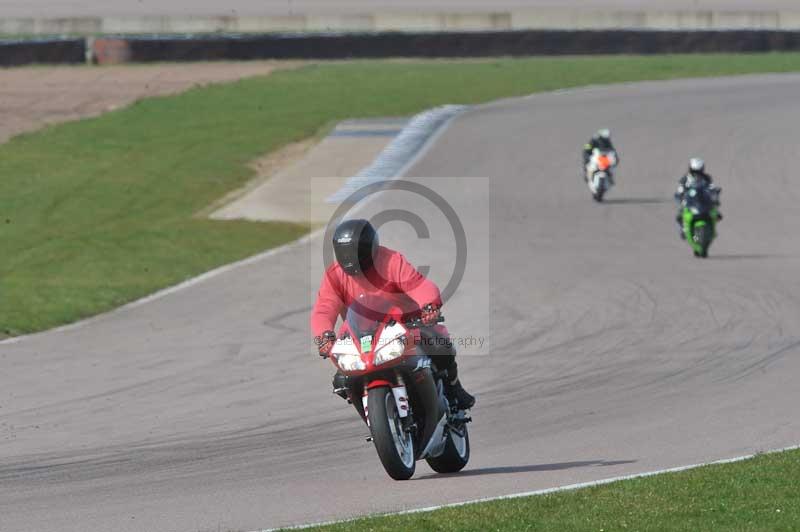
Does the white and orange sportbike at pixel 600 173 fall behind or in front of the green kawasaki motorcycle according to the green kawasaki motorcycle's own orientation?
behind

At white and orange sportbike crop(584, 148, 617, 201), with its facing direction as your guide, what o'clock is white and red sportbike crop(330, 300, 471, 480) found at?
white and red sportbike crop(330, 300, 471, 480) is roughly at 12 o'clock from white and orange sportbike crop(584, 148, 617, 201).

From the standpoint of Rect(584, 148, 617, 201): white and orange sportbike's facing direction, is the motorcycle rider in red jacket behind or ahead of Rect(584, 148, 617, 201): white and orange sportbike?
ahead

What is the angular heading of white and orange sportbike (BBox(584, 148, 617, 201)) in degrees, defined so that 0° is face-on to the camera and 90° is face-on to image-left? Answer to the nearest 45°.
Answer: approximately 0°

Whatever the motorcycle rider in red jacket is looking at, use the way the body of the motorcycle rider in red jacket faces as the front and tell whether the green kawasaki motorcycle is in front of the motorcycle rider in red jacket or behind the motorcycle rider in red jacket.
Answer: behind

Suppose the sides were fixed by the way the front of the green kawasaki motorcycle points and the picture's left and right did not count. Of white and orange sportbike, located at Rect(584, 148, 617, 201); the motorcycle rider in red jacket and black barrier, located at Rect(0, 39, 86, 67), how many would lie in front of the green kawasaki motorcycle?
1

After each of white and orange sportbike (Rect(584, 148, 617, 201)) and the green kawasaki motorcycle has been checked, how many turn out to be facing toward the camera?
2

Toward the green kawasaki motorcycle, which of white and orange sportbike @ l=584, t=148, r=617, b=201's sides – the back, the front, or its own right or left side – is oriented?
front

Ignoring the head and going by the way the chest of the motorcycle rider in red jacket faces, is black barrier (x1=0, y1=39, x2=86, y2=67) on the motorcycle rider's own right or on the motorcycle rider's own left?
on the motorcycle rider's own right

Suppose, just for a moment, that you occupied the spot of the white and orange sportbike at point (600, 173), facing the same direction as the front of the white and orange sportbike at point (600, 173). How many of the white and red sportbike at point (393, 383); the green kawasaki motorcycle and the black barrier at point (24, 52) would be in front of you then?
2
